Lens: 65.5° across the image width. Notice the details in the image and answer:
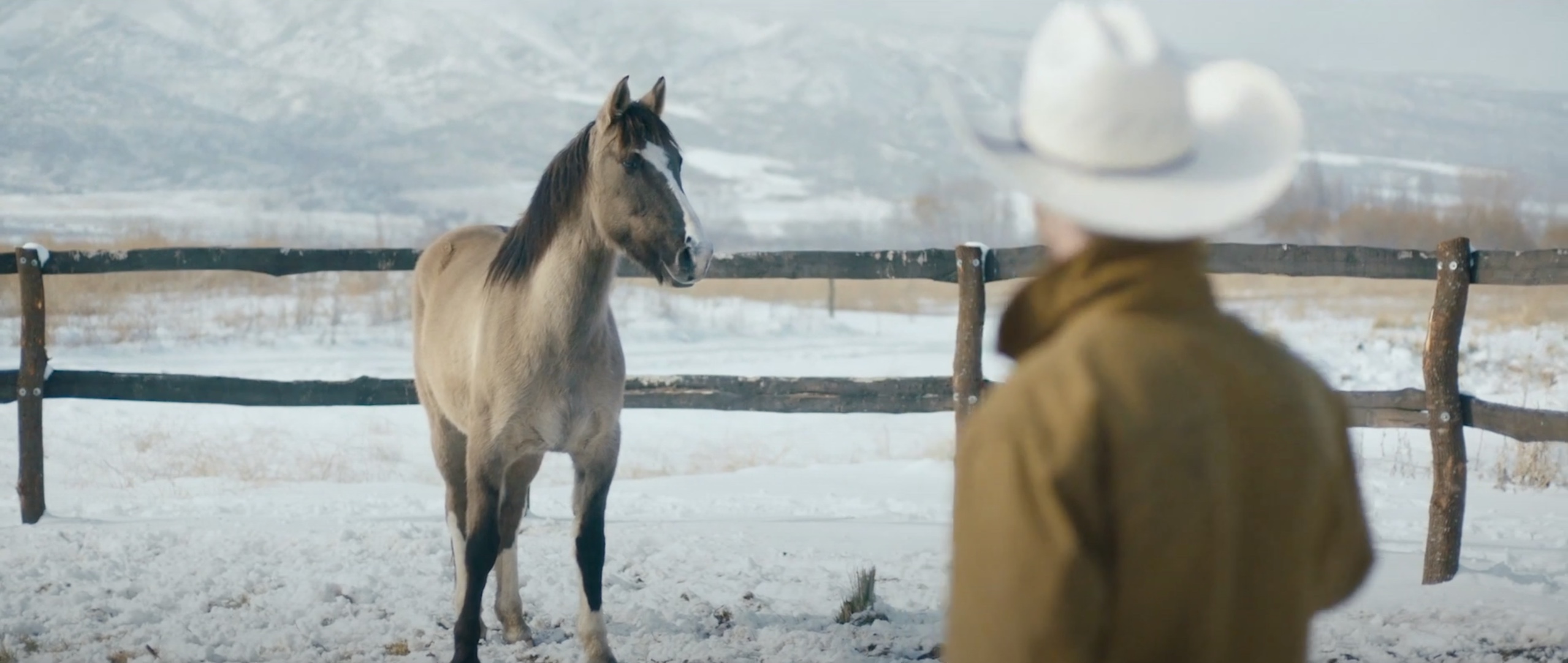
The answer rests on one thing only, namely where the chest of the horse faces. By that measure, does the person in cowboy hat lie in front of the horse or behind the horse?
in front

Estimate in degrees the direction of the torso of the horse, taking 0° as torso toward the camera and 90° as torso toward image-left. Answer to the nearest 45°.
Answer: approximately 315°

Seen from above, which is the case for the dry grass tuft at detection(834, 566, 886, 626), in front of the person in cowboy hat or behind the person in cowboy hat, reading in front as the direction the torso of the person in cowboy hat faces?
in front

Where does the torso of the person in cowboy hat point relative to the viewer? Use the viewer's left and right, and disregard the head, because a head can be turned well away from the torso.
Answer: facing away from the viewer and to the left of the viewer

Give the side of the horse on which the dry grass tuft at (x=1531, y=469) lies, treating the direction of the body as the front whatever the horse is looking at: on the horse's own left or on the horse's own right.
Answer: on the horse's own left

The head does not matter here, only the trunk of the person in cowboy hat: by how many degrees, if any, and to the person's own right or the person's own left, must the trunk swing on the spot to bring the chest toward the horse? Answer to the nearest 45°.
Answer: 0° — they already face it
